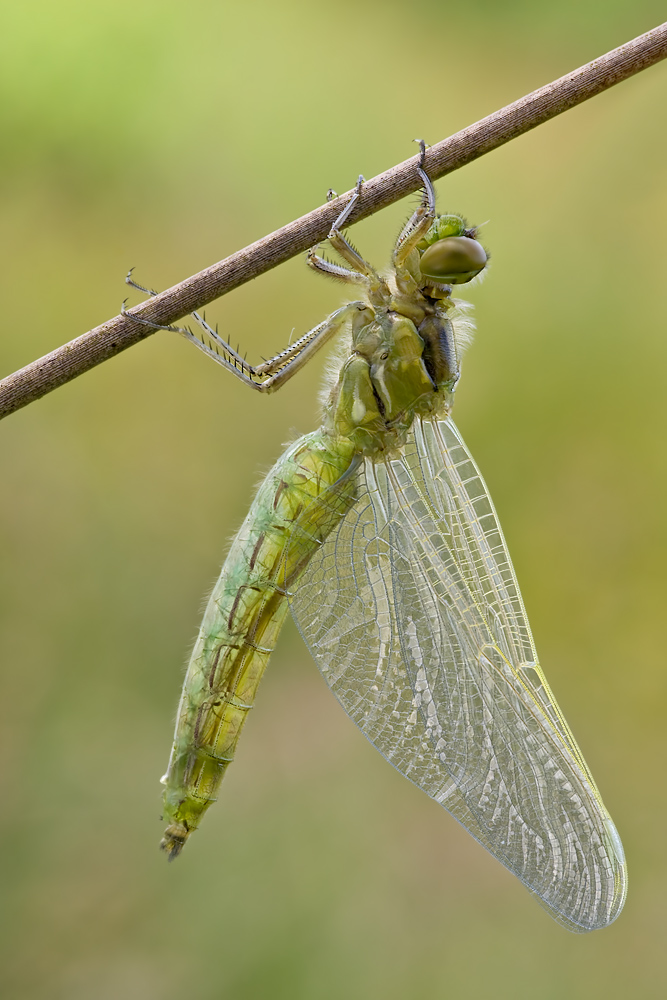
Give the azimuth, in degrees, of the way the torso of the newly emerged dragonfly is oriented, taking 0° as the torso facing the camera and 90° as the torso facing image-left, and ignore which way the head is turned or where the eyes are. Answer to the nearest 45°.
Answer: approximately 270°
